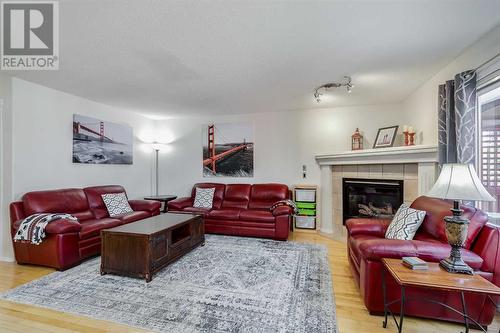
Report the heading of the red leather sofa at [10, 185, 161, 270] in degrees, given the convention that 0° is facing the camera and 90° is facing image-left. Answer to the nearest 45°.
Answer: approximately 315°

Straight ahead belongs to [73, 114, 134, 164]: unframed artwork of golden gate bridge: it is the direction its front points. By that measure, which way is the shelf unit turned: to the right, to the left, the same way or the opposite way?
to the right

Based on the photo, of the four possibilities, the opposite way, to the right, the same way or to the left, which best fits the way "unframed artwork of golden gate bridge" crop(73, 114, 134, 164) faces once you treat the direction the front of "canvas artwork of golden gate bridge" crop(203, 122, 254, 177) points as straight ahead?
to the left

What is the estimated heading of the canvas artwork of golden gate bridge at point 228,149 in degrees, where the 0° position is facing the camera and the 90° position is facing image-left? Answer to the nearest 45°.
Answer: approximately 0°

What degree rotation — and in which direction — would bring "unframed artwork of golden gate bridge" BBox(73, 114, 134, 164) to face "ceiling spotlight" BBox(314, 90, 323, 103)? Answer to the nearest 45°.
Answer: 0° — it already faces it

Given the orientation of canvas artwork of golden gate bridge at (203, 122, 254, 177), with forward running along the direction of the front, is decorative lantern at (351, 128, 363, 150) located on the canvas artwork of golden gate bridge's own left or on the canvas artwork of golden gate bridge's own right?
on the canvas artwork of golden gate bridge's own left

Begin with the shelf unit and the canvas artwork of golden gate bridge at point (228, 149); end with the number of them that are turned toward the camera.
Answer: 2
